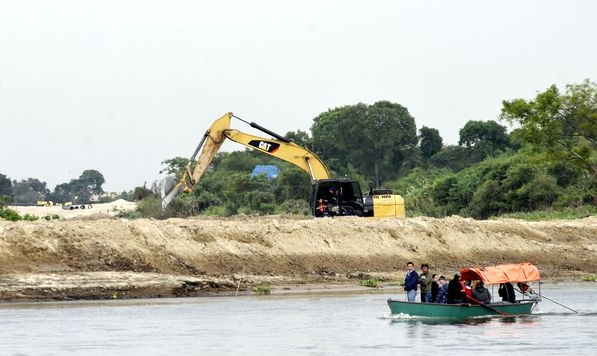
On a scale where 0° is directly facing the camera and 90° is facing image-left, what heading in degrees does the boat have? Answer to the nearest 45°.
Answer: approximately 90°

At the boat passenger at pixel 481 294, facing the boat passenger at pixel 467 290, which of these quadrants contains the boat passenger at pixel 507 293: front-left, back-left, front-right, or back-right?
back-right
